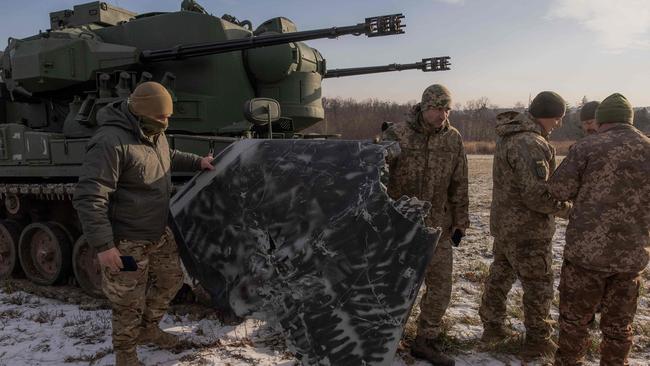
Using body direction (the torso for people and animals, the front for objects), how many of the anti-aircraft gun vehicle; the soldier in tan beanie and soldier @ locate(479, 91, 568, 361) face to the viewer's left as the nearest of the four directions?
0

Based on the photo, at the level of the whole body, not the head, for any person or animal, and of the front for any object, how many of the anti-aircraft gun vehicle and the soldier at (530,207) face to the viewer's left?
0

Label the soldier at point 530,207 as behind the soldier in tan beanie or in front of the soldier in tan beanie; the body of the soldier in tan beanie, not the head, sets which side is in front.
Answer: in front

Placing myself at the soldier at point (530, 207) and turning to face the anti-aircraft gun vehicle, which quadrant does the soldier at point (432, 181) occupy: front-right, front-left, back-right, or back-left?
front-left

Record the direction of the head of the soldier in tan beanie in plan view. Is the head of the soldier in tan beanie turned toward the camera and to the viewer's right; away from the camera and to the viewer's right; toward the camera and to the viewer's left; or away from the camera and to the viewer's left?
toward the camera and to the viewer's right

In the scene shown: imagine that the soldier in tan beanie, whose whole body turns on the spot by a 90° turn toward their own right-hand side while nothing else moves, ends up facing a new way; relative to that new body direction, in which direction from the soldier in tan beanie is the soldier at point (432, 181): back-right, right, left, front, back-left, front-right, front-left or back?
back-left

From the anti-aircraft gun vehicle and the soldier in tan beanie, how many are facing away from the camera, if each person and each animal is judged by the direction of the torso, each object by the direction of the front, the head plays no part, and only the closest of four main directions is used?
0

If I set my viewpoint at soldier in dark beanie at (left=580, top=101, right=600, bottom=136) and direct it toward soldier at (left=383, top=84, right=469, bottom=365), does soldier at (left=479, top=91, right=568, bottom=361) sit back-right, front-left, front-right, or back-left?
front-left

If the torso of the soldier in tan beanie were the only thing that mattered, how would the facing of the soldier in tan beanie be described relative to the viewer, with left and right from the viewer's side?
facing the viewer and to the right of the viewer

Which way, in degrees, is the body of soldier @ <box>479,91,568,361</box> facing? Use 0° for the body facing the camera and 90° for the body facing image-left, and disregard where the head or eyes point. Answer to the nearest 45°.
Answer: approximately 225°

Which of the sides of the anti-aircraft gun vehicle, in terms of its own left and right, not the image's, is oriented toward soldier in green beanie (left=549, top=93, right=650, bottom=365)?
front
